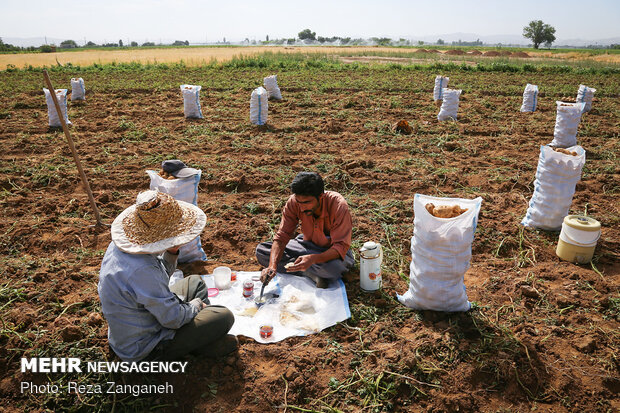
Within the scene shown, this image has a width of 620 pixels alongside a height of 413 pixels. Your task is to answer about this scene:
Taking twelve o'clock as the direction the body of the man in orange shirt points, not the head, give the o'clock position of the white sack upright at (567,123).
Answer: The white sack upright is roughly at 6 o'clock from the man in orange shirt.

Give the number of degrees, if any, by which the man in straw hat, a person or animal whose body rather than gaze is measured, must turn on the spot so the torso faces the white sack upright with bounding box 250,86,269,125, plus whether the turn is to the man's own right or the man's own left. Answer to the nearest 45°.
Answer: approximately 45° to the man's own left

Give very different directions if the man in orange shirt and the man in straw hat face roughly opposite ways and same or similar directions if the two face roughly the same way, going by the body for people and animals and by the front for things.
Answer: very different directions

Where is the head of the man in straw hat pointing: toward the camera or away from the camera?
away from the camera

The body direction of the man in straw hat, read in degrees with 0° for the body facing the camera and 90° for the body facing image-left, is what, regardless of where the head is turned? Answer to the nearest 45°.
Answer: approximately 225°

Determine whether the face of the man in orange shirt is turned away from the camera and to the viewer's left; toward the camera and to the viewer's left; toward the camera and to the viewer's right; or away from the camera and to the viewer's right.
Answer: toward the camera and to the viewer's left

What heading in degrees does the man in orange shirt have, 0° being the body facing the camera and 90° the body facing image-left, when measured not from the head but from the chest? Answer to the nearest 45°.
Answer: approximately 45°

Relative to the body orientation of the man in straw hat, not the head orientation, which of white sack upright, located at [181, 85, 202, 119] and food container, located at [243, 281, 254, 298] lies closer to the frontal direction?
the food container

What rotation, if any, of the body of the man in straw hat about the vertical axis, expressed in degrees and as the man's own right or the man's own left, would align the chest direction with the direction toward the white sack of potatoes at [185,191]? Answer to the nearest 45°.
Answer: approximately 45° to the man's own left

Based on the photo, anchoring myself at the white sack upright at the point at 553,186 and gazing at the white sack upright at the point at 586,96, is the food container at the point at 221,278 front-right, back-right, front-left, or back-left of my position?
back-left

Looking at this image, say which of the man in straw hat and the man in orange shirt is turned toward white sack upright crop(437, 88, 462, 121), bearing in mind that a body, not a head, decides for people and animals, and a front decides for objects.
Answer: the man in straw hat

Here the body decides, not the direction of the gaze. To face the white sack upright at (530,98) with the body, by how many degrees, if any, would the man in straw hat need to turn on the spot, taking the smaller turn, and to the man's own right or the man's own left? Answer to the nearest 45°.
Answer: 0° — they already face it

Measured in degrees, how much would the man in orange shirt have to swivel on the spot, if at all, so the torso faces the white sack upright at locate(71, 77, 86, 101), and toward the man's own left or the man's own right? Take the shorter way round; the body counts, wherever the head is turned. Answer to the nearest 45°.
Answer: approximately 90° to the man's own right

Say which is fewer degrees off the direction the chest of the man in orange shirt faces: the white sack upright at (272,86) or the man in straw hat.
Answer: the man in straw hat
